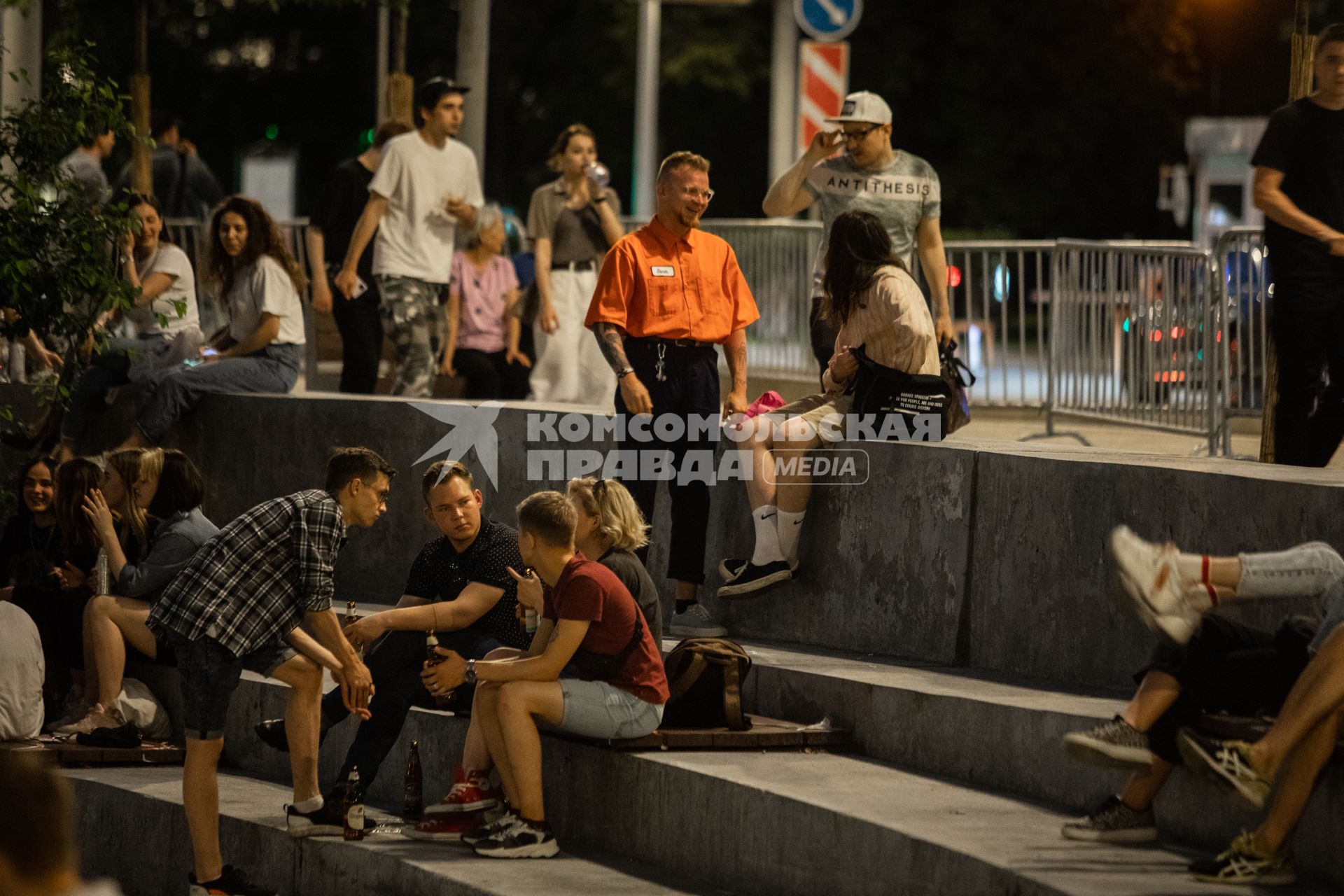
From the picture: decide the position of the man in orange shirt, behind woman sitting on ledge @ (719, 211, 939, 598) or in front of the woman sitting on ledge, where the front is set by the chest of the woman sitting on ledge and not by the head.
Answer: in front

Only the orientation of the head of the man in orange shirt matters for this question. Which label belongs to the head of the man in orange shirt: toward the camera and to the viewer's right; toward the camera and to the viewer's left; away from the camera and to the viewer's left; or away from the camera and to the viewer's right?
toward the camera and to the viewer's right

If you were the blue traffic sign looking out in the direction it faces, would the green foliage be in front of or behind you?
in front

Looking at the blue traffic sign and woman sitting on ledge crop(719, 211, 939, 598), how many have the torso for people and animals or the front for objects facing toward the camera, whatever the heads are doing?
1

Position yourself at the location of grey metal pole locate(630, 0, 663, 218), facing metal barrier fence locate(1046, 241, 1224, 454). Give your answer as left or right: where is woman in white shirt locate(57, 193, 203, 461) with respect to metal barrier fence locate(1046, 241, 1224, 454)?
right

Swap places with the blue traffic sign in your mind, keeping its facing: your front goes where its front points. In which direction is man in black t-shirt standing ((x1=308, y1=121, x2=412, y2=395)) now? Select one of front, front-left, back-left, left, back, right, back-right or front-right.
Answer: front-right

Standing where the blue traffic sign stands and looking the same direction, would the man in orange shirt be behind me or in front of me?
in front

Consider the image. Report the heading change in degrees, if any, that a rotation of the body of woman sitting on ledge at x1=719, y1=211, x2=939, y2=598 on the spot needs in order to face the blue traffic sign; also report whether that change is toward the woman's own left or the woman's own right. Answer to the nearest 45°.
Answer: approximately 90° to the woman's own right

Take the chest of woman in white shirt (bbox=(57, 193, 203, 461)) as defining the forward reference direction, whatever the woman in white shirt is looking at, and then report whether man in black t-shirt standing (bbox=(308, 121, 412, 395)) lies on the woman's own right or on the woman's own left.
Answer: on the woman's own left

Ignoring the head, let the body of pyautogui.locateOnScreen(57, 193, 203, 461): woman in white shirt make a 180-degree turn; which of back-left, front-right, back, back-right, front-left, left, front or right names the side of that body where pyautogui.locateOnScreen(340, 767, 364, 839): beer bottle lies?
back-right

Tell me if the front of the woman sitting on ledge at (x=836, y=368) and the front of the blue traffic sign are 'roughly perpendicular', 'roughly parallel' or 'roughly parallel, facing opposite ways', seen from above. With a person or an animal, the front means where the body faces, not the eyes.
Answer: roughly perpendicular

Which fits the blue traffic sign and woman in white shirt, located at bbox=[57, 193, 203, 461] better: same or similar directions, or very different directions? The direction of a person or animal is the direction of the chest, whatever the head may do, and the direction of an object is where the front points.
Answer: same or similar directions

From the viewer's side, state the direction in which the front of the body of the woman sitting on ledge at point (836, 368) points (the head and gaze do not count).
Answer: to the viewer's left

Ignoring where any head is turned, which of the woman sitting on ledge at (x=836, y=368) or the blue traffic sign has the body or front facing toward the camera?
the blue traffic sign

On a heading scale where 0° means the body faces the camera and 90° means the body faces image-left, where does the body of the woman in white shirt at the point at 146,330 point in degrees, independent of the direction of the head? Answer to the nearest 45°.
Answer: approximately 45°

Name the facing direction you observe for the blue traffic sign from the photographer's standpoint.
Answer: facing the viewer
